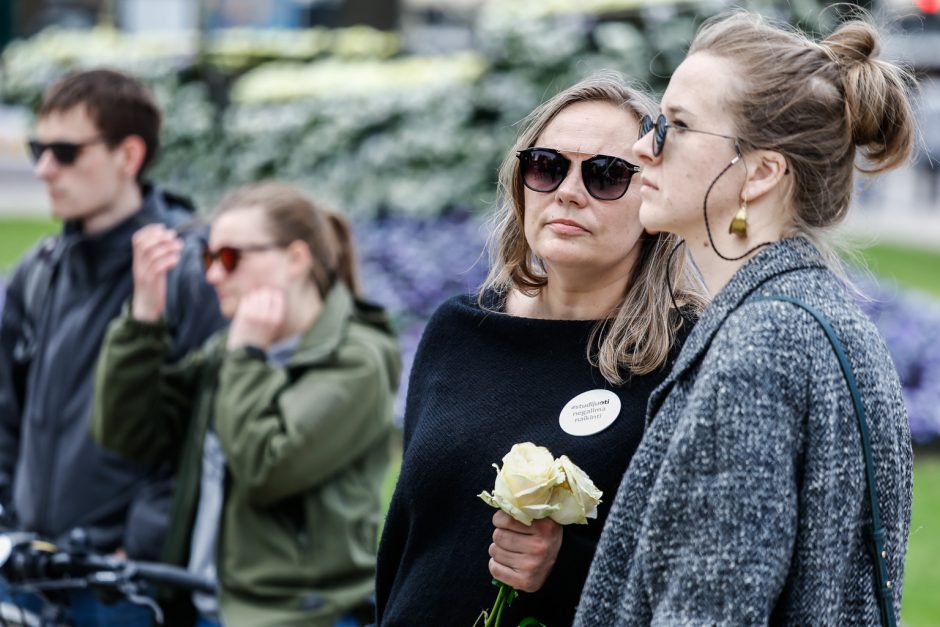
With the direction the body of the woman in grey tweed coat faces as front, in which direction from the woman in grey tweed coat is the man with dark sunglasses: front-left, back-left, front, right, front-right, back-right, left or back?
front-right

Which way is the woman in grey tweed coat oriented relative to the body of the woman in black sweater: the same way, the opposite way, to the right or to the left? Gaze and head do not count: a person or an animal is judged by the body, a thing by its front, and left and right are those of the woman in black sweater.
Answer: to the right

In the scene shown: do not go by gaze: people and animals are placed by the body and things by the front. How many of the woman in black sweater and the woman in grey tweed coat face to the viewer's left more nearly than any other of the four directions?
1

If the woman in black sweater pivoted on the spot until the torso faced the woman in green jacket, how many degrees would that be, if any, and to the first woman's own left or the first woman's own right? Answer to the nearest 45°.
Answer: approximately 135° to the first woman's own right

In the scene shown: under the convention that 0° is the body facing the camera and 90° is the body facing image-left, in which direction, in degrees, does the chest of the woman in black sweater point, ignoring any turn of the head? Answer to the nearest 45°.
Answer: approximately 0°

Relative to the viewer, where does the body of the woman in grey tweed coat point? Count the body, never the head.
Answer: to the viewer's left

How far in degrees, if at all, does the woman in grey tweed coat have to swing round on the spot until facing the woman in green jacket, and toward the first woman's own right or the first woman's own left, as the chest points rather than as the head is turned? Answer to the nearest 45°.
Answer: approximately 45° to the first woman's own right

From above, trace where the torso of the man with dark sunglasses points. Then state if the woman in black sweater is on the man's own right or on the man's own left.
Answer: on the man's own left

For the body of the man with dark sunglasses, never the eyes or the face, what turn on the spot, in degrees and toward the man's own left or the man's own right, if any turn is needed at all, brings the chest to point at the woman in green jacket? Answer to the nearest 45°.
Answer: approximately 90° to the man's own left

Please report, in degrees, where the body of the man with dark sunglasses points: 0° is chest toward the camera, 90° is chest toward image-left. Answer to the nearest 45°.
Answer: approximately 45°

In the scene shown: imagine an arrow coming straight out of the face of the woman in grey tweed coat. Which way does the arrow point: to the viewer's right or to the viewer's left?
to the viewer's left
